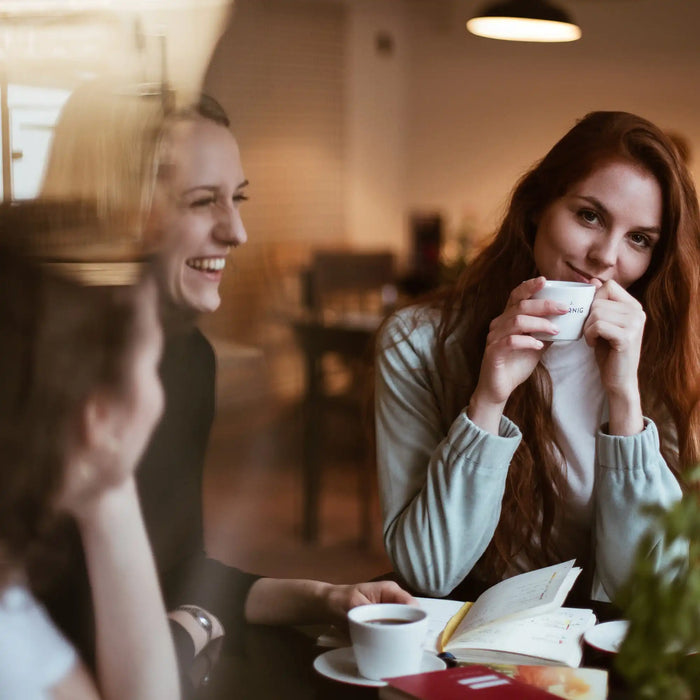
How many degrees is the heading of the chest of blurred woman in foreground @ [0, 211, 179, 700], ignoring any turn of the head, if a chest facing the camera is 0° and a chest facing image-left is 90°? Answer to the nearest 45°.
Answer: approximately 225°

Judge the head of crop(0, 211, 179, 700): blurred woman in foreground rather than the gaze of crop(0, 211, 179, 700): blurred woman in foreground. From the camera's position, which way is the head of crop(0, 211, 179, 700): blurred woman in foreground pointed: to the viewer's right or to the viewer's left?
to the viewer's right

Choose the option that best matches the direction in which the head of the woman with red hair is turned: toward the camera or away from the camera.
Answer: toward the camera

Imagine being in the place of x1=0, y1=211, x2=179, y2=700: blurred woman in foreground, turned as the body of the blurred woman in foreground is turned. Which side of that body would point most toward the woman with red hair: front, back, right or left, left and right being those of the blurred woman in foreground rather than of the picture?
front

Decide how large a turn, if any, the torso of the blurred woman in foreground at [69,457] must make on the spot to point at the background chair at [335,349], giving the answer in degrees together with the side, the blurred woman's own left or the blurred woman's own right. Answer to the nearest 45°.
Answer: approximately 45° to the blurred woman's own left
